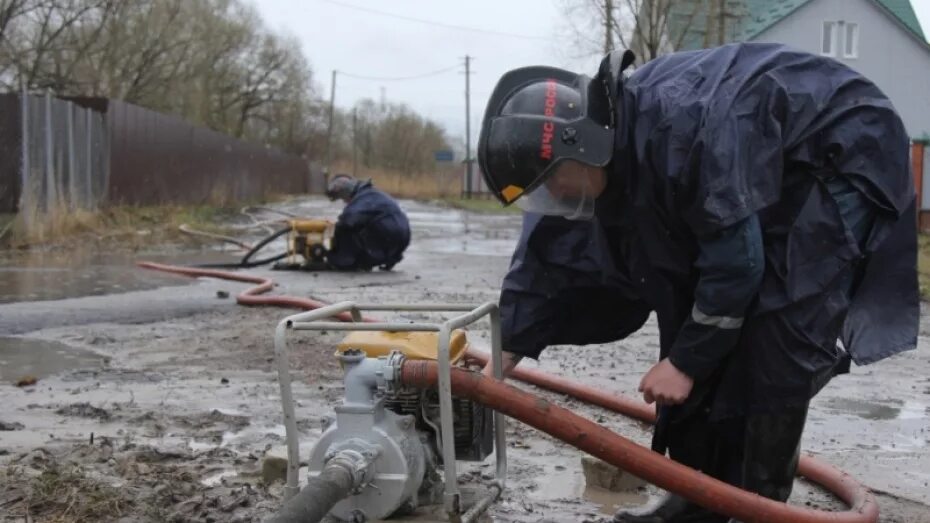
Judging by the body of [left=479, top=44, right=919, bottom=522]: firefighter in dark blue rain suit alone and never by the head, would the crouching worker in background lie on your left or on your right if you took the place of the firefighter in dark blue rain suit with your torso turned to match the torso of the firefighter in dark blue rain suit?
on your right

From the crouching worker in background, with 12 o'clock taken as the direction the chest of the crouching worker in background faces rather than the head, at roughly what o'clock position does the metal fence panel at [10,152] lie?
The metal fence panel is roughly at 1 o'clock from the crouching worker in background.

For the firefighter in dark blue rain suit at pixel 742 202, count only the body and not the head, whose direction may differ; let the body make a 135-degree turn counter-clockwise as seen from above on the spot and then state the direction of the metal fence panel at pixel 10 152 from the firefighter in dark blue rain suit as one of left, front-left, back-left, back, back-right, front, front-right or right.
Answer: back

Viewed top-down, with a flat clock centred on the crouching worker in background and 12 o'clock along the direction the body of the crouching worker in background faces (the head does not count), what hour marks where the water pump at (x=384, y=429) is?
The water pump is roughly at 9 o'clock from the crouching worker in background.

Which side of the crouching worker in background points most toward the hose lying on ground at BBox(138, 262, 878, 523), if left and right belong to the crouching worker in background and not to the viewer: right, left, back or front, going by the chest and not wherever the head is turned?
left

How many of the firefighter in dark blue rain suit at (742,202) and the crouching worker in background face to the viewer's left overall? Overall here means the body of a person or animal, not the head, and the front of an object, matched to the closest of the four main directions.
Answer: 2

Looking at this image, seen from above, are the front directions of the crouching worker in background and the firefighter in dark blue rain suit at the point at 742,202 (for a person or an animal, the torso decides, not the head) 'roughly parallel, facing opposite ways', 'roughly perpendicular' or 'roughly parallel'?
roughly parallel

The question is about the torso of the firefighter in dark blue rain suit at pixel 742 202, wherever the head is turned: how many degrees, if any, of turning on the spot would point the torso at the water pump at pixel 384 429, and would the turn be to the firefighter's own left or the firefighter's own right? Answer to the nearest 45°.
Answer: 0° — they already face it

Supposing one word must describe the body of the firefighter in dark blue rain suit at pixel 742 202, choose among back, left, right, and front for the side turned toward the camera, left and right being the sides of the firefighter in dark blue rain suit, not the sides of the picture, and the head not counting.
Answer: left

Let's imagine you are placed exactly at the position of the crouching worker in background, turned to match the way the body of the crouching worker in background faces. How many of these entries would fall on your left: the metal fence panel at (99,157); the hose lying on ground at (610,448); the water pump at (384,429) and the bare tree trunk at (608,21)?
2

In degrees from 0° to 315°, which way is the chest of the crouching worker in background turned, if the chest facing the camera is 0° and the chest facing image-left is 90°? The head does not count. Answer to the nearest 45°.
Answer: approximately 90°

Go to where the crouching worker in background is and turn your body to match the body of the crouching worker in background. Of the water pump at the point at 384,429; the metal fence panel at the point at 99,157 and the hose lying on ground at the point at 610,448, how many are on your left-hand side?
2

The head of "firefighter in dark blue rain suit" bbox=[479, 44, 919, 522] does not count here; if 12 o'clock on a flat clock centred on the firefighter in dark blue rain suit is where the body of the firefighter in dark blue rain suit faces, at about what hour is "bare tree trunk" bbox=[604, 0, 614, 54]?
The bare tree trunk is roughly at 3 o'clock from the firefighter in dark blue rain suit.

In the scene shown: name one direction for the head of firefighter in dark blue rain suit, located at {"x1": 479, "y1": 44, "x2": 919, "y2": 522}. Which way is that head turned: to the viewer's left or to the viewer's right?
to the viewer's left

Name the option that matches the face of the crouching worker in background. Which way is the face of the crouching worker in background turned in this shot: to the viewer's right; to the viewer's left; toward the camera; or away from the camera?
to the viewer's left
